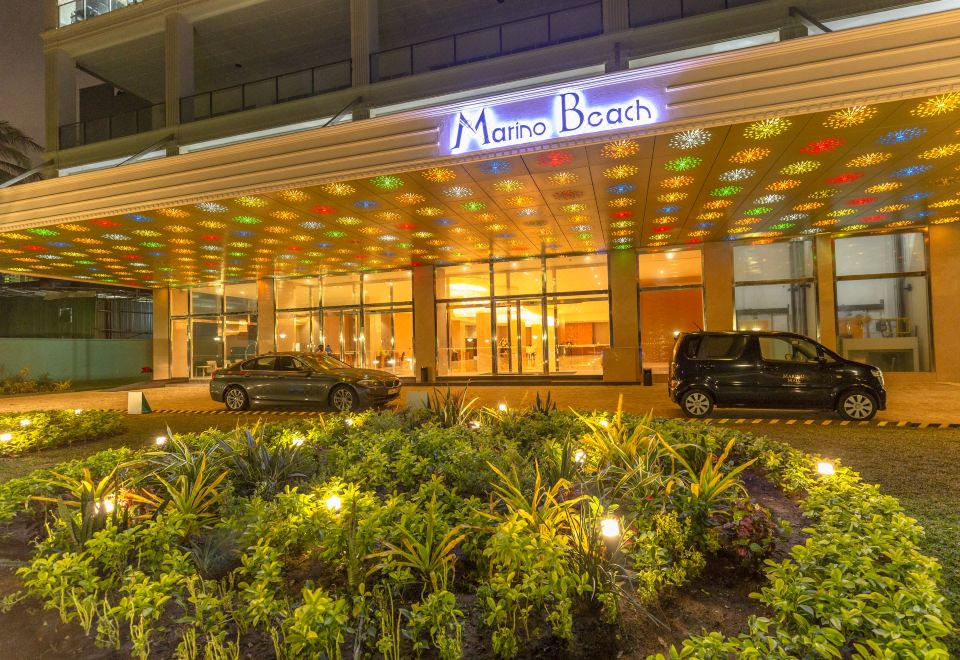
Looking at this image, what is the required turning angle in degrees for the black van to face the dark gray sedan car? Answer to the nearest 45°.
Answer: approximately 180°

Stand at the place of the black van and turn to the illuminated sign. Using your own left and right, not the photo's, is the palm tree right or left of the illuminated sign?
right

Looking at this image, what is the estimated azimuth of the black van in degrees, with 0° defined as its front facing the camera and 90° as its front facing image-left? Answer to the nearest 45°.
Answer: approximately 270°

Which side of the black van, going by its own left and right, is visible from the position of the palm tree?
back

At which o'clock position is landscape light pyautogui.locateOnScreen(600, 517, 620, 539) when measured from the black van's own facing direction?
The landscape light is roughly at 3 o'clock from the black van.

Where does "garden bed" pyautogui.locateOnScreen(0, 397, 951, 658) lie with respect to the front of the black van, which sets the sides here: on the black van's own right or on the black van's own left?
on the black van's own right
